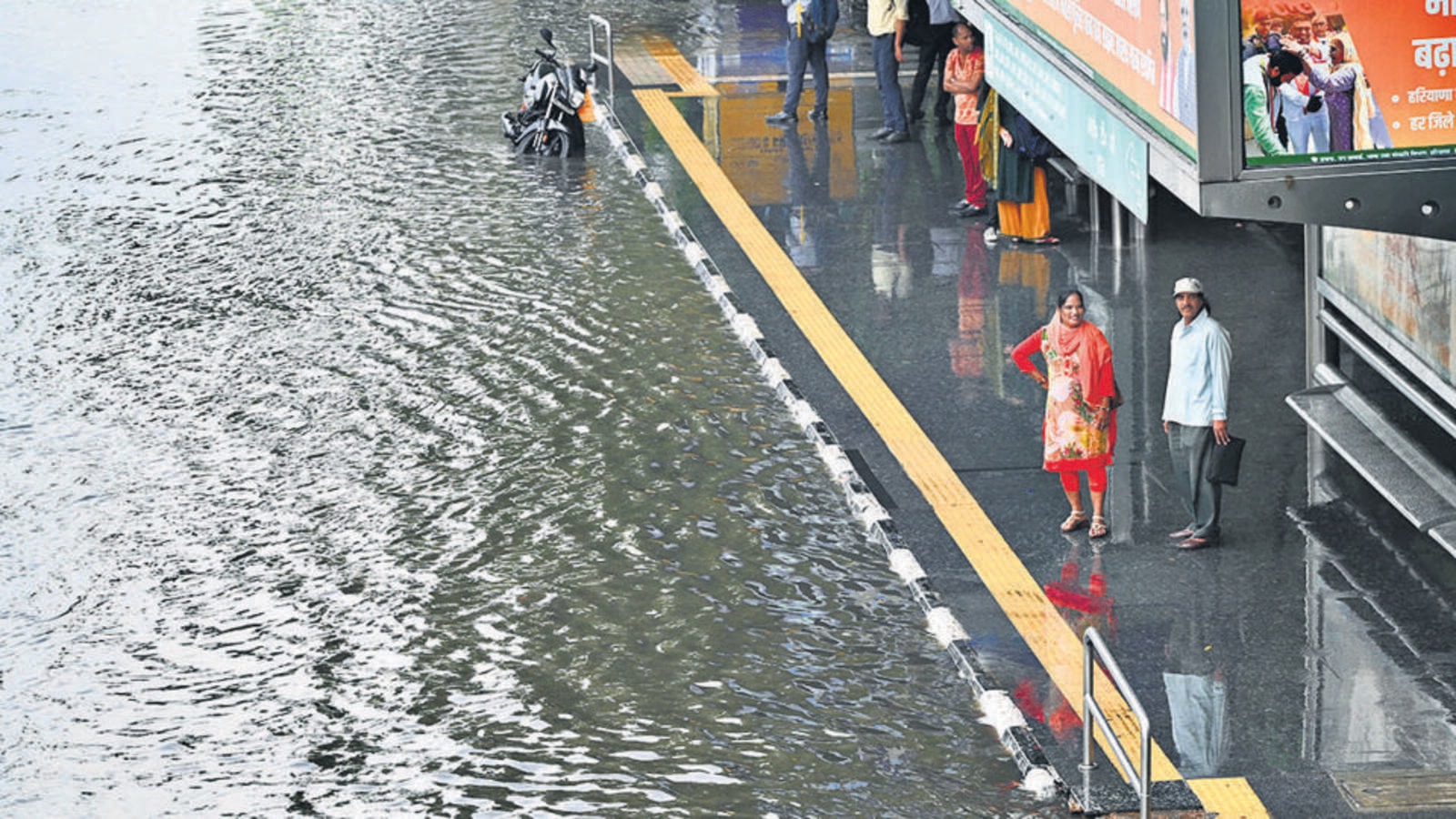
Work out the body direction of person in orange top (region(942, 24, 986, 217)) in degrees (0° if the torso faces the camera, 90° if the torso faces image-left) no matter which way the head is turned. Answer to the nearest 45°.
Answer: approximately 45°

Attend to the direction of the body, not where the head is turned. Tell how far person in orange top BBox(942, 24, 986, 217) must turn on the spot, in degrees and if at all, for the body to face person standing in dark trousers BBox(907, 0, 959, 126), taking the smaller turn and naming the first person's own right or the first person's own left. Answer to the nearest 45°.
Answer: approximately 135° to the first person's own right

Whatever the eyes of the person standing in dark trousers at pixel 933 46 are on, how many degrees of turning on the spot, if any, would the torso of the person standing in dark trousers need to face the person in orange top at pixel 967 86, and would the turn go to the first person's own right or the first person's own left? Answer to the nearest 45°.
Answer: approximately 45° to the first person's own left

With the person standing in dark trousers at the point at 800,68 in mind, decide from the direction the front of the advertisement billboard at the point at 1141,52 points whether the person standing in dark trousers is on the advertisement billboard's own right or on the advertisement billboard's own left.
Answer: on the advertisement billboard's own right

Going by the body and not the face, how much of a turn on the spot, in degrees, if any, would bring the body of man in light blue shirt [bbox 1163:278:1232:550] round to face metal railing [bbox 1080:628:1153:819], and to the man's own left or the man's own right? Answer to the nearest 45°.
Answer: approximately 45° to the man's own left

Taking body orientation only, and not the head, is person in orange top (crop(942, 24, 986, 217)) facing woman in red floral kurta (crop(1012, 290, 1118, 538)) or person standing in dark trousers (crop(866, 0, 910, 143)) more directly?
the woman in red floral kurta
